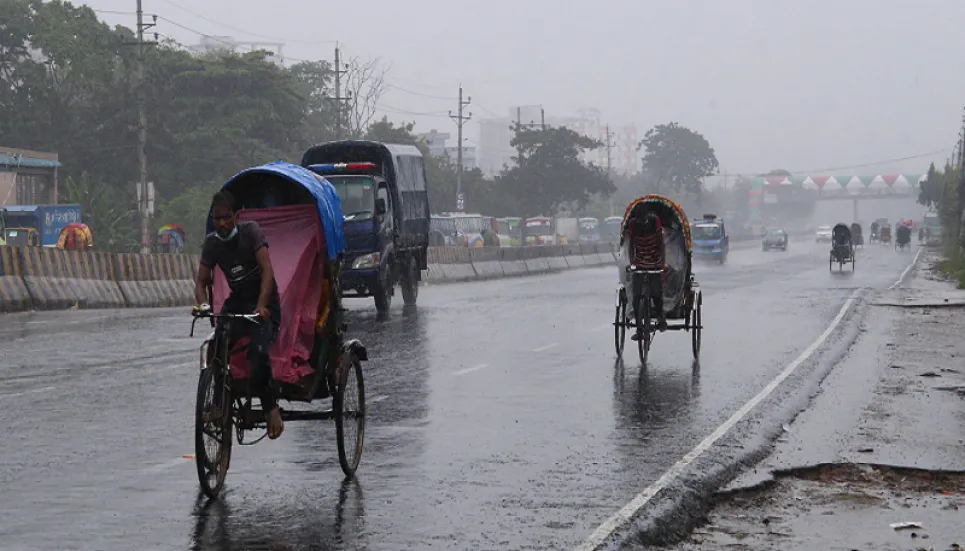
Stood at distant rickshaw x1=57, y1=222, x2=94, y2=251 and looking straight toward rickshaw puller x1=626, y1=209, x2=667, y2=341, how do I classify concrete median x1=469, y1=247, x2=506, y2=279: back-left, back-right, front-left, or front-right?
front-left

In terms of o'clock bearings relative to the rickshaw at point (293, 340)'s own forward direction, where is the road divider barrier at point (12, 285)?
The road divider barrier is roughly at 4 o'clock from the rickshaw.

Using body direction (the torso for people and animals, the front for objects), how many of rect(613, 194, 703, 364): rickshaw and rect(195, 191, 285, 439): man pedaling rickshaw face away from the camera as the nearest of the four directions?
0

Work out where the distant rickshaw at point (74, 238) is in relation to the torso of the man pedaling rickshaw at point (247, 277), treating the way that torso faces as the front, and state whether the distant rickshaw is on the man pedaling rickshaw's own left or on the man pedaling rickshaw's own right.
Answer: on the man pedaling rickshaw's own right

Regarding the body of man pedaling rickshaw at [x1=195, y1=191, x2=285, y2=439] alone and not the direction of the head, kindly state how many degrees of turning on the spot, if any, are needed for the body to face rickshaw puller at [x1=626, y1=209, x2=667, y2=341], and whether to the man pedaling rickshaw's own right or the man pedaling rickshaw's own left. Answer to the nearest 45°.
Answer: approximately 180°

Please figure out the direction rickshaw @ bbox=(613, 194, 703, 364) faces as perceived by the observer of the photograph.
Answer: facing the viewer

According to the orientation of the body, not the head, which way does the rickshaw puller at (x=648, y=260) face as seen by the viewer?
toward the camera

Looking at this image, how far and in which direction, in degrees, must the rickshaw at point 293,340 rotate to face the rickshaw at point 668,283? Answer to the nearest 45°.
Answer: approximately 180°

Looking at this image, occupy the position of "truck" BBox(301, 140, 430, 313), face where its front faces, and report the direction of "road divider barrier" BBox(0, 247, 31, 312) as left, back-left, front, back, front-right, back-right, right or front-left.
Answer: front-right

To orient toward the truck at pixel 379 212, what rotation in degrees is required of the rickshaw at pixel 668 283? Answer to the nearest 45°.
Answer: approximately 135° to its right

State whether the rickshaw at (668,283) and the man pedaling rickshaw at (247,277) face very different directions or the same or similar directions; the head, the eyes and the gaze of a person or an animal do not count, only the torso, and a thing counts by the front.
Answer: same or similar directions

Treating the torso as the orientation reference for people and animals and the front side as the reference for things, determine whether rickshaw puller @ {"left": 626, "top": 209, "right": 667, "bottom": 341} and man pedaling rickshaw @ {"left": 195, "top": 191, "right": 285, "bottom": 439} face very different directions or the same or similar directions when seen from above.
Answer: same or similar directions

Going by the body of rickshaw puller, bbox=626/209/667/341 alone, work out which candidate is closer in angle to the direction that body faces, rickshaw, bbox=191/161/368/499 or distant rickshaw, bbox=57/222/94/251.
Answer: the rickshaw

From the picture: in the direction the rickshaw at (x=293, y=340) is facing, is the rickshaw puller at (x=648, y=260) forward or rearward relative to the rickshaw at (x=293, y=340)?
rearward

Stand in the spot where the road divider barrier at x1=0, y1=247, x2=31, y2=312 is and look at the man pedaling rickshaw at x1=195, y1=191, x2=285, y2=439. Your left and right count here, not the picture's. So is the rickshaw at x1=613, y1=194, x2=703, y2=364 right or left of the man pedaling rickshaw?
left
